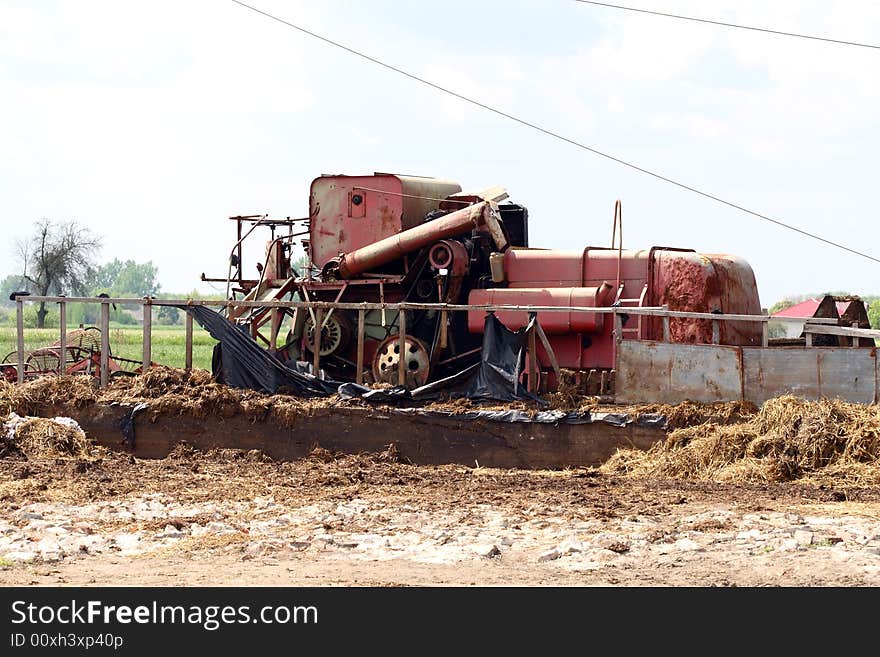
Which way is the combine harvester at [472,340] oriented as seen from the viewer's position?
to the viewer's left

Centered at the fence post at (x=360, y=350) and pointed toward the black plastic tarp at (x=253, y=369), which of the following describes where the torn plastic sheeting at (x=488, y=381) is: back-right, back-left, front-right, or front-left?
back-left

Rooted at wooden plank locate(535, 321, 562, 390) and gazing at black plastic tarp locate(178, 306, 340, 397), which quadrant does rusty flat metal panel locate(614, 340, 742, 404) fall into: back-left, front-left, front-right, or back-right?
back-left

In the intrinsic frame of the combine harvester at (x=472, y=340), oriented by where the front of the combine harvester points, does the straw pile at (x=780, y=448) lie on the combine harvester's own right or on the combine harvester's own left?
on the combine harvester's own left

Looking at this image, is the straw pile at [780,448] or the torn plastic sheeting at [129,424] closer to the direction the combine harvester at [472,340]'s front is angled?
the torn plastic sheeting
